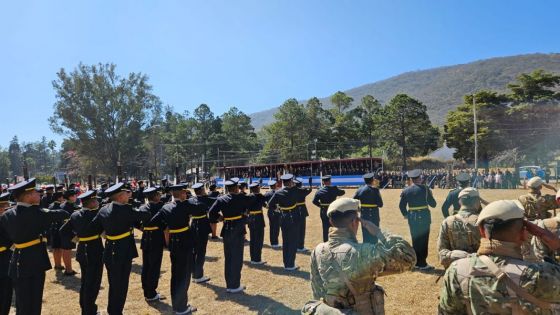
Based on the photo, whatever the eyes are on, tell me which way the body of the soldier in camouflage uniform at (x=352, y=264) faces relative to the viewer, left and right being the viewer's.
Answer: facing away from the viewer and to the right of the viewer

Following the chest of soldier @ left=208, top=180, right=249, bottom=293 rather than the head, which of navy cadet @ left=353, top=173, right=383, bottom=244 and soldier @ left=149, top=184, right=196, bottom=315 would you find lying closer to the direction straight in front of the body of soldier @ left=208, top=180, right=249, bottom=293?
the navy cadet

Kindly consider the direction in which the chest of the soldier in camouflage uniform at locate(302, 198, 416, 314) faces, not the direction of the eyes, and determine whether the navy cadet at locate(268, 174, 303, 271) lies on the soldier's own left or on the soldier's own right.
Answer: on the soldier's own left

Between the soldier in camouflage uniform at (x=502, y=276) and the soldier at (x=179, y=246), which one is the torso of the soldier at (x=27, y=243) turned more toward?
the soldier

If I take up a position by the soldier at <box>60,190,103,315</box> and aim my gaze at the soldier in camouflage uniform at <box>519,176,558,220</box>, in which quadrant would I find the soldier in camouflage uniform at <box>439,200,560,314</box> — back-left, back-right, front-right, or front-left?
front-right

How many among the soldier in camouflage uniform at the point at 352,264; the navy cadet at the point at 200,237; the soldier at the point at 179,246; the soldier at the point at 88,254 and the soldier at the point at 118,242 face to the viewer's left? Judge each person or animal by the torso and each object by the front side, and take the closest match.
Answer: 0

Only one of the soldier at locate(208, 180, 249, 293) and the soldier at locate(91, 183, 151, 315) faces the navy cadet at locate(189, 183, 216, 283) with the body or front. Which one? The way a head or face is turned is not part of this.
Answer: the soldier at locate(91, 183, 151, 315)

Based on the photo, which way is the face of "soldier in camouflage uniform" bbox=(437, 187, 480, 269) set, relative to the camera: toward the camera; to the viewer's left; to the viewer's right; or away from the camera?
away from the camera
